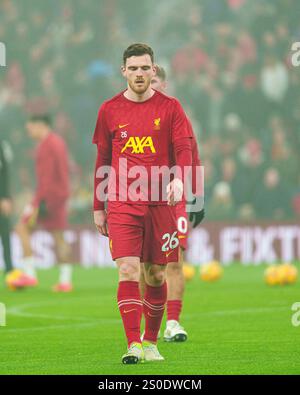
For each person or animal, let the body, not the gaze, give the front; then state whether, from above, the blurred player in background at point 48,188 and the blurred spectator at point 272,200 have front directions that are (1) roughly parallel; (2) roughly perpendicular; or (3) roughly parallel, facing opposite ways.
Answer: roughly perpendicular

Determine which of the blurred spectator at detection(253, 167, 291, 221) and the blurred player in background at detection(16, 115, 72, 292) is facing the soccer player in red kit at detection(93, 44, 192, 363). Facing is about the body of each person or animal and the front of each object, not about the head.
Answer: the blurred spectator

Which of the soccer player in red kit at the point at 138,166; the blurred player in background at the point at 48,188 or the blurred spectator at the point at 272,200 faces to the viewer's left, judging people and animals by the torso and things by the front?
the blurred player in background

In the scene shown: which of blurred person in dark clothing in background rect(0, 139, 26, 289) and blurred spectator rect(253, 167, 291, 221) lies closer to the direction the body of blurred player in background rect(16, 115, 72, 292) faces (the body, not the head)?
the blurred person in dark clothing in background

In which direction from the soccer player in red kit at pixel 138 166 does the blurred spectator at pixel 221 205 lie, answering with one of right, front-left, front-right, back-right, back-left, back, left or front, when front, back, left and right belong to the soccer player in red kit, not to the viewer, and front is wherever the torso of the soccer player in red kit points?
back

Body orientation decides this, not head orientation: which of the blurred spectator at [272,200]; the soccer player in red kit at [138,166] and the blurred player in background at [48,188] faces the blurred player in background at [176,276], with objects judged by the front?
the blurred spectator

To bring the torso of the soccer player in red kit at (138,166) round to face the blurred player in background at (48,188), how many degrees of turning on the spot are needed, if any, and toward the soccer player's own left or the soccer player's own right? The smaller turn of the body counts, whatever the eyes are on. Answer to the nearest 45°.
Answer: approximately 180°

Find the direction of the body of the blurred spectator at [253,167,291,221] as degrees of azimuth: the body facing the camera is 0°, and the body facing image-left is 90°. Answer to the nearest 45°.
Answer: approximately 0°

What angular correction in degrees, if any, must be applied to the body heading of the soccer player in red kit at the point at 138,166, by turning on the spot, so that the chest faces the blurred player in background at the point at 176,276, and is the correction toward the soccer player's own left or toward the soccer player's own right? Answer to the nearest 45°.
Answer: approximately 180°
